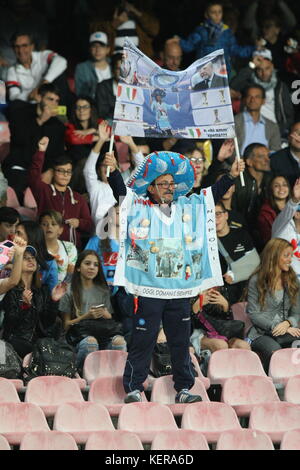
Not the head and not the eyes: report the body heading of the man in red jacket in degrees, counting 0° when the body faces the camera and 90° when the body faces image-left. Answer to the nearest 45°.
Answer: approximately 0°

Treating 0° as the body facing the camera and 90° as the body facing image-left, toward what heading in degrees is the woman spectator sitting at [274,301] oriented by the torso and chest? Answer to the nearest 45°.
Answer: approximately 315°

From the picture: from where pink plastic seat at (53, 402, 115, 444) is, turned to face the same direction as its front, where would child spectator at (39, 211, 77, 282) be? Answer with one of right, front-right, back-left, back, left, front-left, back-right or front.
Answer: back

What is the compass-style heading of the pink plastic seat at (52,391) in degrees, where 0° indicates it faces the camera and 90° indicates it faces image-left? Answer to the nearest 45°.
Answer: approximately 0°

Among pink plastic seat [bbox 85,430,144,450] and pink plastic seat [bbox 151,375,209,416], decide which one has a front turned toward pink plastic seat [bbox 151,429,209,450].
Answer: pink plastic seat [bbox 151,375,209,416]

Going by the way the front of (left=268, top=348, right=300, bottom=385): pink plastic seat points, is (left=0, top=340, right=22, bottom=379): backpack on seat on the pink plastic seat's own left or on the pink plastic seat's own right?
on the pink plastic seat's own right

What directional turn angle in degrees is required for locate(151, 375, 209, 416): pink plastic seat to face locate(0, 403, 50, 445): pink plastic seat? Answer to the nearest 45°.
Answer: approximately 45° to its right

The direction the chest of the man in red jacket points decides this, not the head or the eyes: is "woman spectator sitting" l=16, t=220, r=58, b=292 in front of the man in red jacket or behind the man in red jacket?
in front

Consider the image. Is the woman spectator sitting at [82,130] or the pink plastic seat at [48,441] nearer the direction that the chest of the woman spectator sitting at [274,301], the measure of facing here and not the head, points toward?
the pink plastic seat
